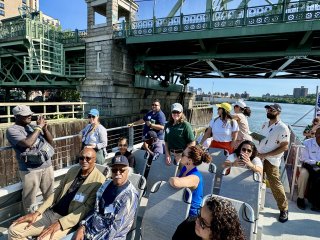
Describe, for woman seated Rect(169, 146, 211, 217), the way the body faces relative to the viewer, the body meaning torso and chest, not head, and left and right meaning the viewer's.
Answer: facing to the left of the viewer

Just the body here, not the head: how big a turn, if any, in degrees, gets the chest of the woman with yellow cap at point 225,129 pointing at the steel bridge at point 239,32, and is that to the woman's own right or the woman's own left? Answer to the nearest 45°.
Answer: approximately 135° to the woman's own right

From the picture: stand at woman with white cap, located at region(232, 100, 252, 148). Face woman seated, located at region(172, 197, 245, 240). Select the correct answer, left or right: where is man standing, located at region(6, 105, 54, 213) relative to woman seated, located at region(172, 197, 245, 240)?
right

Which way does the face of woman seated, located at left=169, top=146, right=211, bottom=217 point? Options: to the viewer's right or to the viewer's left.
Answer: to the viewer's left

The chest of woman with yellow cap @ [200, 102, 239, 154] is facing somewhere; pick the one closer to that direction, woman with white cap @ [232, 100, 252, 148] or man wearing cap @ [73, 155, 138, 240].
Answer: the man wearing cap

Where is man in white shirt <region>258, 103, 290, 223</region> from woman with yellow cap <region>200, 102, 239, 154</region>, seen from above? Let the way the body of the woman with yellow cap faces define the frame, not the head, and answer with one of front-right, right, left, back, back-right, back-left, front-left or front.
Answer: left

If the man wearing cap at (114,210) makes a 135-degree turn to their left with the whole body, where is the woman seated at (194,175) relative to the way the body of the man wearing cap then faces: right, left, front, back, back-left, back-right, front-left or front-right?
front
